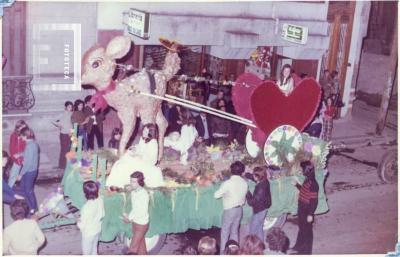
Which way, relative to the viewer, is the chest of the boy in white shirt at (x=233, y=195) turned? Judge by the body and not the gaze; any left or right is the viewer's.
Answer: facing away from the viewer and to the left of the viewer

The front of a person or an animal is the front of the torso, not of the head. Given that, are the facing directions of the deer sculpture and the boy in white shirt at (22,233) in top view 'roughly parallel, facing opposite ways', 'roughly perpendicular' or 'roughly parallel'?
roughly perpendicular

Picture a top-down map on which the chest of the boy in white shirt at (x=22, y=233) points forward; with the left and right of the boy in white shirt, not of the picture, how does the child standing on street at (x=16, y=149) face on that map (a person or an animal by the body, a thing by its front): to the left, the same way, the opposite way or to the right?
to the right

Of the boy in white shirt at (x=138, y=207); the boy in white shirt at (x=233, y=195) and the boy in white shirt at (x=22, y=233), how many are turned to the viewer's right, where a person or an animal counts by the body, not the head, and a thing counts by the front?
0

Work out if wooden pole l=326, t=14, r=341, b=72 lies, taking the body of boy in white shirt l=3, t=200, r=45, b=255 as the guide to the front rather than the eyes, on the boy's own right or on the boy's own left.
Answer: on the boy's own right

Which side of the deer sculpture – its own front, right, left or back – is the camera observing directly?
left

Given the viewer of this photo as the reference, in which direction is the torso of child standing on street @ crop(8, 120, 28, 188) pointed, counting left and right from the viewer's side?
facing to the right of the viewer

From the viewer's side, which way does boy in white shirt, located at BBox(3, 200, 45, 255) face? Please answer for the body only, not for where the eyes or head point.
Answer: away from the camera

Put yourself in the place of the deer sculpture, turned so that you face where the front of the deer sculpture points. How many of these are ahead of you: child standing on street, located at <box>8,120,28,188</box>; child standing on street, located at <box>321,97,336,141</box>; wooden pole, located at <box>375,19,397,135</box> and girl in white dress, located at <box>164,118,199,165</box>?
1

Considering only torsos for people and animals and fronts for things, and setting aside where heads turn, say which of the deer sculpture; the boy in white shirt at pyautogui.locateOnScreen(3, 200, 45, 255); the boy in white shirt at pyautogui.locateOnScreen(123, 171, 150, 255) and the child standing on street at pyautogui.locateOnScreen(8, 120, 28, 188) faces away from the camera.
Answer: the boy in white shirt at pyautogui.locateOnScreen(3, 200, 45, 255)

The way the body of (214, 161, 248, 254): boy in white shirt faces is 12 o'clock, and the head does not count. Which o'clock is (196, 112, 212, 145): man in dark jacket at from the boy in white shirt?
The man in dark jacket is roughly at 1 o'clock from the boy in white shirt.
